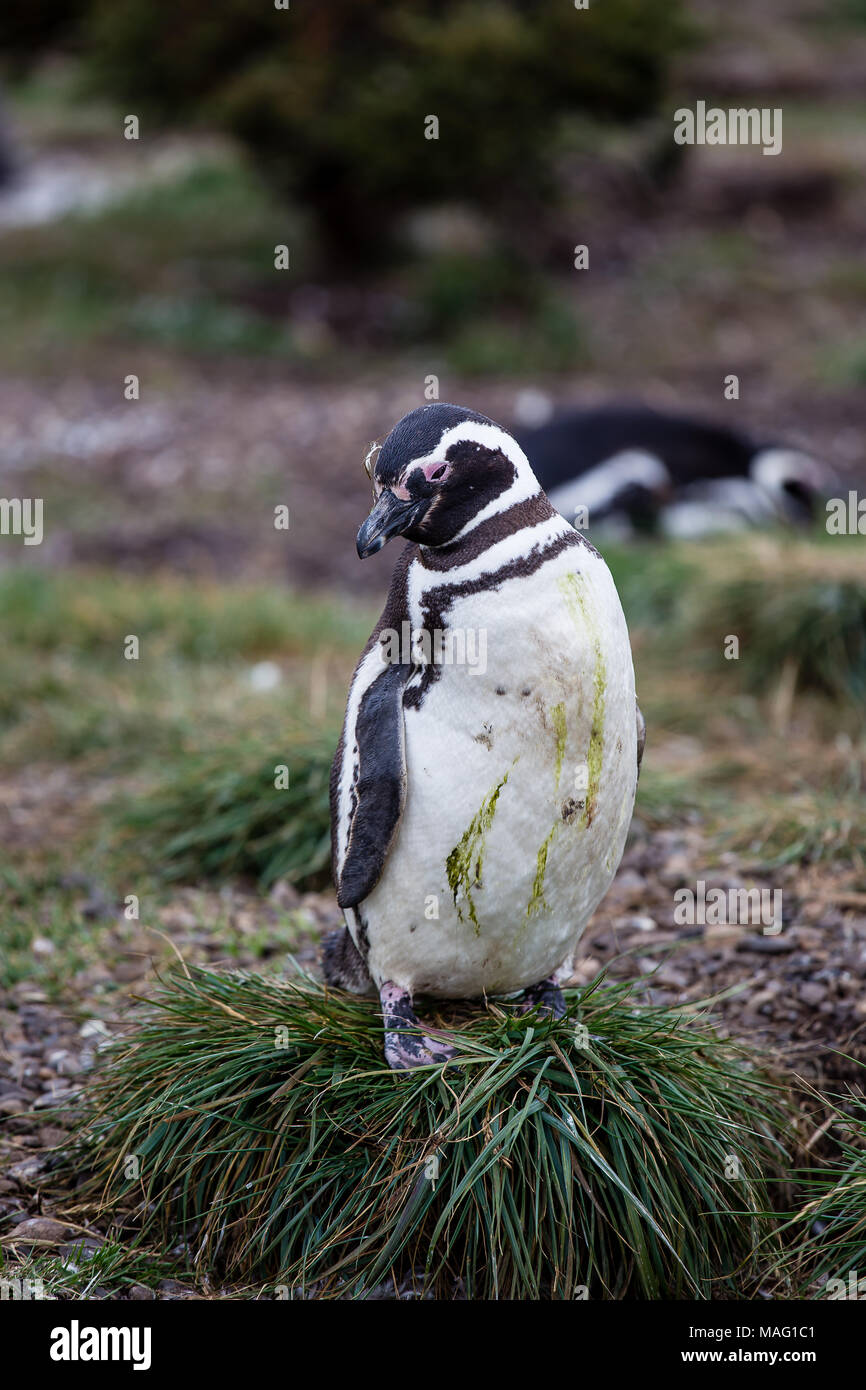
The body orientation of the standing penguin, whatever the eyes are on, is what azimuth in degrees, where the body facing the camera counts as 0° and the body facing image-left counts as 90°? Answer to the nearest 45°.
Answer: approximately 315°

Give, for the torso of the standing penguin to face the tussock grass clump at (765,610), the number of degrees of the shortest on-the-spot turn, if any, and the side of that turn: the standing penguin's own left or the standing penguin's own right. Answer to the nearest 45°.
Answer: approximately 135° to the standing penguin's own left

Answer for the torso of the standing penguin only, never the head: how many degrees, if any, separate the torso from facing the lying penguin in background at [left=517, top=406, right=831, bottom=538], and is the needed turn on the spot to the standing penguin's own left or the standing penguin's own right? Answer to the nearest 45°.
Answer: approximately 135° to the standing penguin's own left
